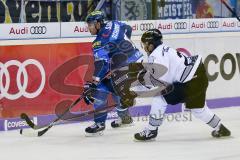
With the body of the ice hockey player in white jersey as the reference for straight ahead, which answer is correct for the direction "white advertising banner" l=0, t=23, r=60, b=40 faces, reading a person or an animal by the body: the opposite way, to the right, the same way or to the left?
to the left

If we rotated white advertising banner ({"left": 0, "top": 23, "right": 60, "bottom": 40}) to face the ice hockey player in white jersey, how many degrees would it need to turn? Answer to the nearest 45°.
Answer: approximately 45° to its left

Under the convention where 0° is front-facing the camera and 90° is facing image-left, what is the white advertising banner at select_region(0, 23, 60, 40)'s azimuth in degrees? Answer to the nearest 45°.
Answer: approximately 0°

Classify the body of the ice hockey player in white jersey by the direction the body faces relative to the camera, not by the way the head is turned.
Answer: to the viewer's left

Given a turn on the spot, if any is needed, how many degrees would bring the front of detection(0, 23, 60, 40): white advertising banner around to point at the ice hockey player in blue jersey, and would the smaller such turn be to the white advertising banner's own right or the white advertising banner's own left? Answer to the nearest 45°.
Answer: approximately 45° to the white advertising banner's own left
